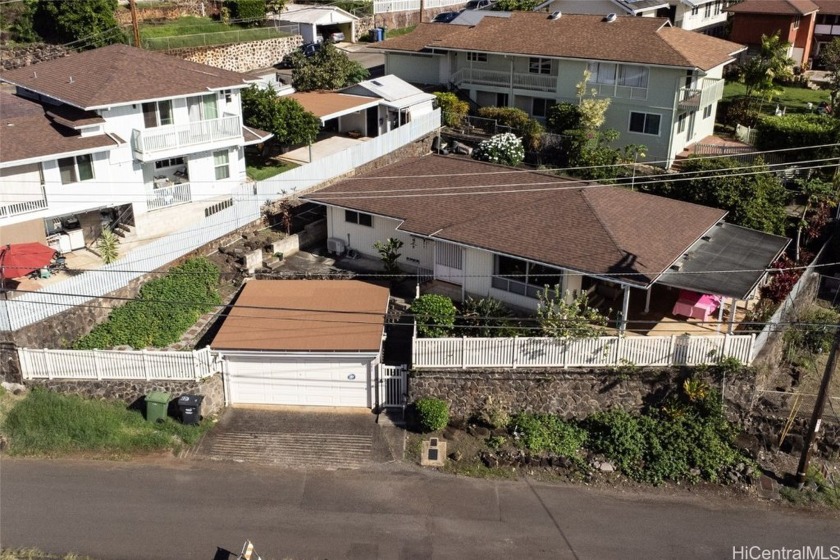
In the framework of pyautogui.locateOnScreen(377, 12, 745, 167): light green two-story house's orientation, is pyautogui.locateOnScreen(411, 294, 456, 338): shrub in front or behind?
in front

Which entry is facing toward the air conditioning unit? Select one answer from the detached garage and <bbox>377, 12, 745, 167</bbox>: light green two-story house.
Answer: the light green two-story house

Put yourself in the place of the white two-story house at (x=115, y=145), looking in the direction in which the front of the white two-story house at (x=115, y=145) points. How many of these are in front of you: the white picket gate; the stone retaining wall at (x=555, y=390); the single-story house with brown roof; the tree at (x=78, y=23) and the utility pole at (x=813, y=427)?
4

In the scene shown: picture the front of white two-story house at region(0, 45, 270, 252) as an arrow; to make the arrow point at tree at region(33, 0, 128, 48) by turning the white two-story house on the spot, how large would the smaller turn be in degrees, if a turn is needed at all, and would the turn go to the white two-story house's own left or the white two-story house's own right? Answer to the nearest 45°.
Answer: approximately 135° to the white two-story house's own left

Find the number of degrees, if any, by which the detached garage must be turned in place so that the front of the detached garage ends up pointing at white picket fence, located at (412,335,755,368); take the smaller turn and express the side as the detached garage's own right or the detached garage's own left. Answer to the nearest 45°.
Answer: approximately 90° to the detached garage's own left

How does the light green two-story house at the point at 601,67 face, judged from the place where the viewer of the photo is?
facing the viewer and to the left of the viewer

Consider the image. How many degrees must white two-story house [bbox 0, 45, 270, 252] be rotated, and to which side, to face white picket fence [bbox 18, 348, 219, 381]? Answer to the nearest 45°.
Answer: approximately 45° to its right

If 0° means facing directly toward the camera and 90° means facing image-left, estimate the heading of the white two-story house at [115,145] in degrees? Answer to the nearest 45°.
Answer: approximately 315°

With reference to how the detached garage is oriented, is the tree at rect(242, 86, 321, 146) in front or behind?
behind

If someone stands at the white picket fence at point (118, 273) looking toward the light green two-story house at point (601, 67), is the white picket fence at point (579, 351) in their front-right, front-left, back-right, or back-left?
front-right

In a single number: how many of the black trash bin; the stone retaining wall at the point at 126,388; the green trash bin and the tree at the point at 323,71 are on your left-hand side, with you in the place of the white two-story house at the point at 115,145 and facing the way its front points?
1

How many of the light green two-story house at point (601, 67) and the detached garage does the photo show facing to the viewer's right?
0

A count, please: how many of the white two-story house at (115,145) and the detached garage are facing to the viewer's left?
0

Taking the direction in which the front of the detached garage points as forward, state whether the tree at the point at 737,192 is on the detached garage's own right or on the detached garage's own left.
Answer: on the detached garage's own left

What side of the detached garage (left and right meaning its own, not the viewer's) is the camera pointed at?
front

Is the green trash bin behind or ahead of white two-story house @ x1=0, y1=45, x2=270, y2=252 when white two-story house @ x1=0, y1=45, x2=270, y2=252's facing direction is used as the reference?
ahead

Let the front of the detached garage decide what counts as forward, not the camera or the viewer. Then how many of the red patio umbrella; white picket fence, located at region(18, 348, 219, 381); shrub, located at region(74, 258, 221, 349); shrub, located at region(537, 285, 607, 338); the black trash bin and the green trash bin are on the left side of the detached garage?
1
